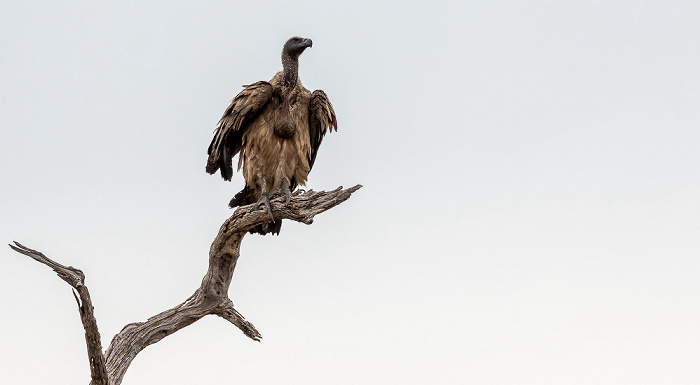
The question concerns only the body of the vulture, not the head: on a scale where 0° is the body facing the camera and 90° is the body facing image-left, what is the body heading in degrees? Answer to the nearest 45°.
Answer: approximately 315°
